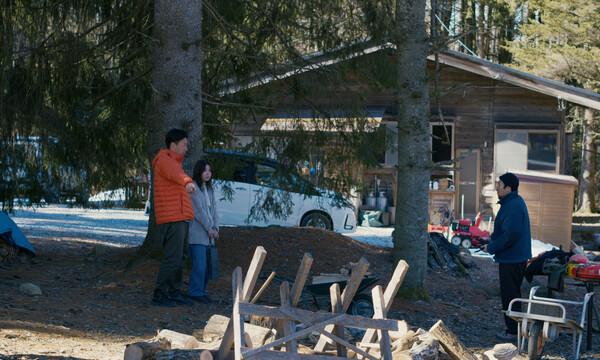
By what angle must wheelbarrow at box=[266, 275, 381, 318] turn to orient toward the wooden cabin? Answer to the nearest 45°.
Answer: approximately 90° to its left

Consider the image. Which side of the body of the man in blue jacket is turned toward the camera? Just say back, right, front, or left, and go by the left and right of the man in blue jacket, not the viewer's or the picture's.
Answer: left

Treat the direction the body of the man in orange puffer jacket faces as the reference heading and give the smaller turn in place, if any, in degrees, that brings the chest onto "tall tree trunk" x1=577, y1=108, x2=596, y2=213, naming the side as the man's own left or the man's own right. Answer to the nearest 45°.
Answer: approximately 45° to the man's own left

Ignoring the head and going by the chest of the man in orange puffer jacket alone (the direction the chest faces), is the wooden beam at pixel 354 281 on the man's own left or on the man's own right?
on the man's own right

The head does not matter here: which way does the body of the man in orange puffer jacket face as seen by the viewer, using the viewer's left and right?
facing to the right of the viewer

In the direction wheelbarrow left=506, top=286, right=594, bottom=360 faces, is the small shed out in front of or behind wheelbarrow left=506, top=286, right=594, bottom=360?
behind

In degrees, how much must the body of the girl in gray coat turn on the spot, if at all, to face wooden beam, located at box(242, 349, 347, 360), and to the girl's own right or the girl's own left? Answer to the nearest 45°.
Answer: approximately 45° to the girl's own right

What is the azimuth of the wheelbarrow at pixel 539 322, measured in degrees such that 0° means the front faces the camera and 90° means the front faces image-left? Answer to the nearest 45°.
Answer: approximately 45°

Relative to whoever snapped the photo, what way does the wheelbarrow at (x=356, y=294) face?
facing to the right of the viewer
